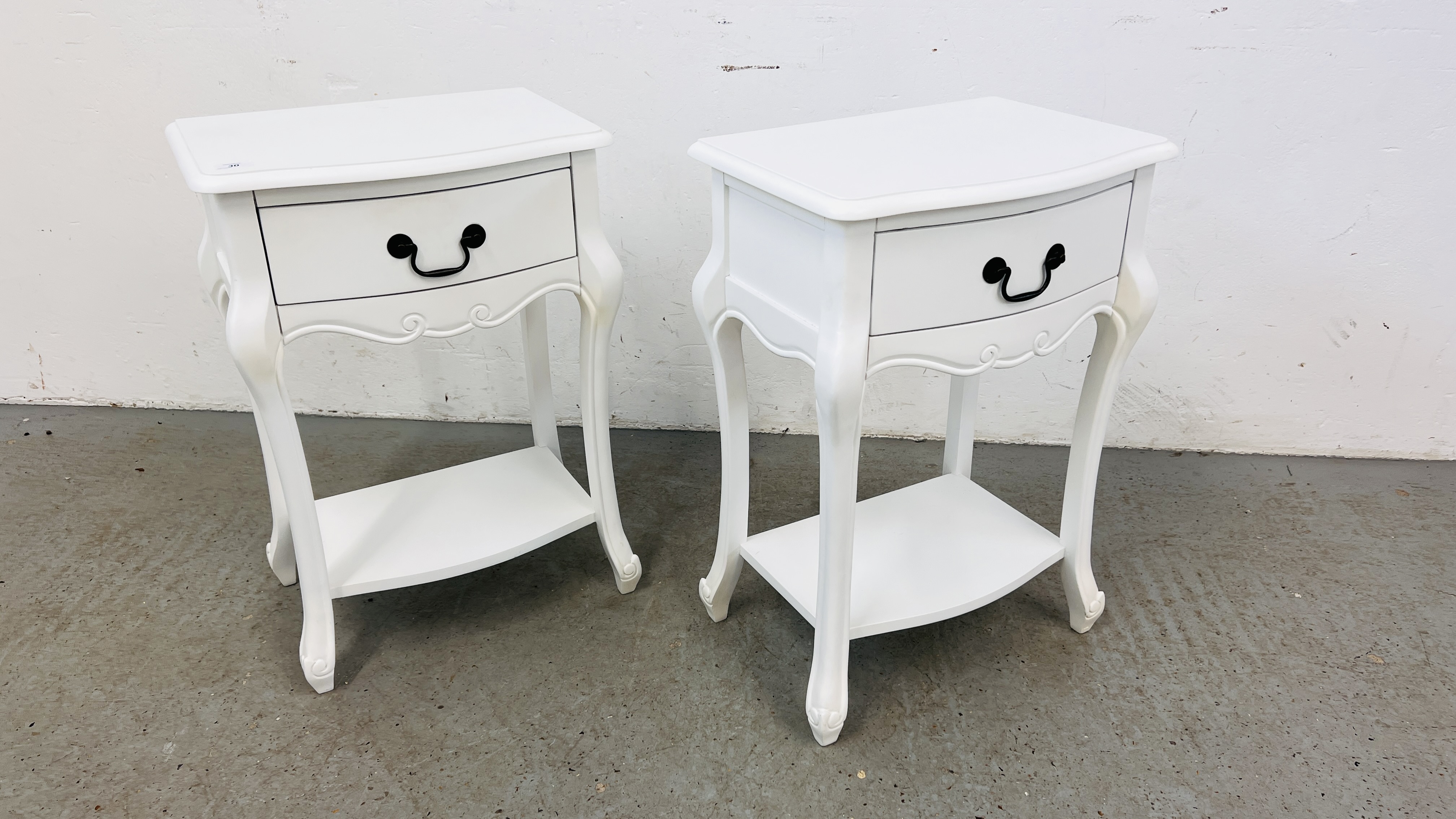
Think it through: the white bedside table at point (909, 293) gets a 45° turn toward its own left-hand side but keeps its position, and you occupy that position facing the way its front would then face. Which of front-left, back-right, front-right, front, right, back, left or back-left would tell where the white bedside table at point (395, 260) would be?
back

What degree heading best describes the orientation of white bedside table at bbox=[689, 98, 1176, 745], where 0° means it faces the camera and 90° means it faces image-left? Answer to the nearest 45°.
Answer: approximately 315°
